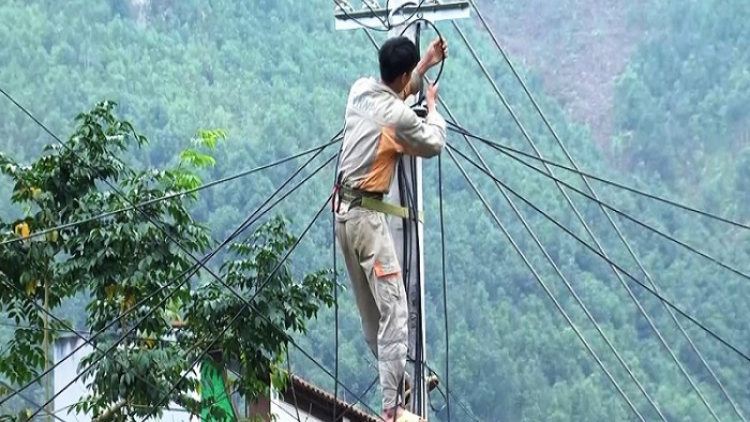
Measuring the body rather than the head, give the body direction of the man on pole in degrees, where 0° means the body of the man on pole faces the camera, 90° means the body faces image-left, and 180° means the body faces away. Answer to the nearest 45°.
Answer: approximately 225°

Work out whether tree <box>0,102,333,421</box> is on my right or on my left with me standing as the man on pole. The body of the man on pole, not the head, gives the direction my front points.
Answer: on my left

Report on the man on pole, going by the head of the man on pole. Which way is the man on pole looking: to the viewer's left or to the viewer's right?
to the viewer's right
